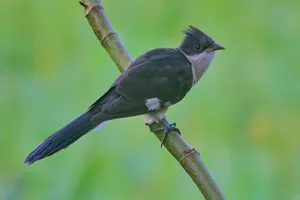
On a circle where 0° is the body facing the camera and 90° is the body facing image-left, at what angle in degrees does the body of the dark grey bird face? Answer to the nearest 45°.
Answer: approximately 270°
